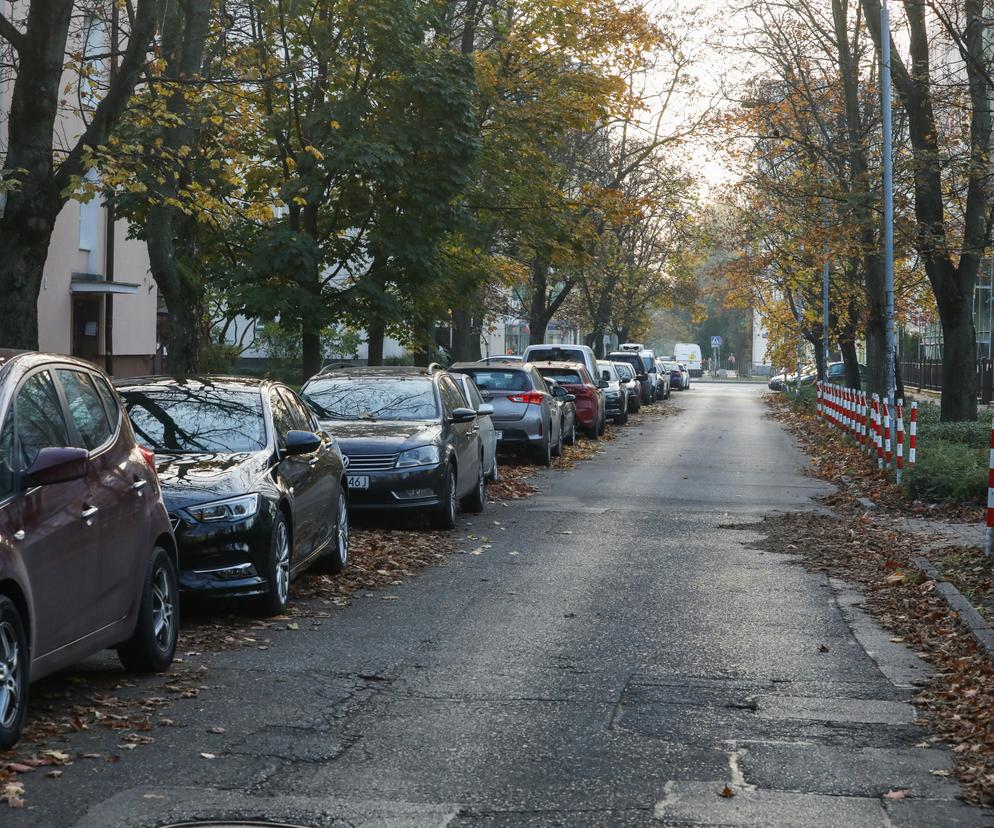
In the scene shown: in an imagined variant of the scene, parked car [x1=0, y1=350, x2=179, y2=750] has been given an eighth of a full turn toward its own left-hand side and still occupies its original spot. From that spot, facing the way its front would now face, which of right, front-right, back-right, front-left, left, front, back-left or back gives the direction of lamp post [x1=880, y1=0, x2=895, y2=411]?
back-left

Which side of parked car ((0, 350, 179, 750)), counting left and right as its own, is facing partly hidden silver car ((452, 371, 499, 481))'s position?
back

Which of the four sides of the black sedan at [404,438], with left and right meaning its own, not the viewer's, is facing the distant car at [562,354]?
back

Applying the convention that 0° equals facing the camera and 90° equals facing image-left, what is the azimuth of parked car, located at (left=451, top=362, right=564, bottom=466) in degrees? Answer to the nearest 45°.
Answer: approximately 180°

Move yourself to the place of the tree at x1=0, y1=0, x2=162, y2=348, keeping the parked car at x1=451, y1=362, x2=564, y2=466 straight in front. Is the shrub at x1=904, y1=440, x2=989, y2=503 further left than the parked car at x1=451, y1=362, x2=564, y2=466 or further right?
right

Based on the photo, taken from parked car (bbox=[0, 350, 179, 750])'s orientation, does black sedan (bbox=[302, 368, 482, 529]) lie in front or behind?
behind
